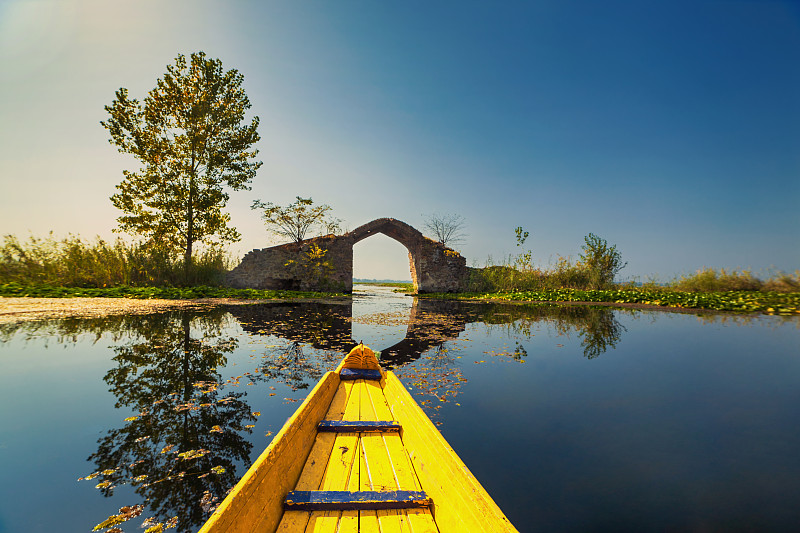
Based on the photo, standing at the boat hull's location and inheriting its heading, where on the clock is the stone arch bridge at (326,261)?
The stone arch bridge is roughly at 12 o'clock from the boat hull.

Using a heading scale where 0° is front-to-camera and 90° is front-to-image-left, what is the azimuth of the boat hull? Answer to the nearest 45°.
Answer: approximately 180°

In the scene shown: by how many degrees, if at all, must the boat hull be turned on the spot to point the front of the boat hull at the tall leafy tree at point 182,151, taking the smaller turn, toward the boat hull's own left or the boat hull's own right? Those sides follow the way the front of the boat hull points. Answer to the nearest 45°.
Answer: approximately 45° to the boat hull's own left
